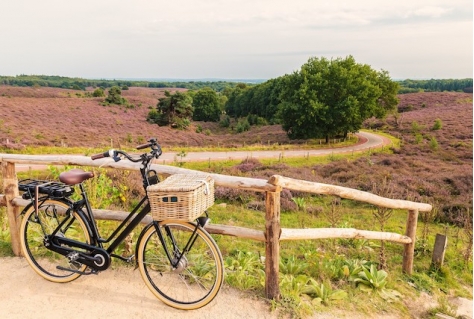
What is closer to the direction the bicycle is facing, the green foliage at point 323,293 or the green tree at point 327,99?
the green foliage

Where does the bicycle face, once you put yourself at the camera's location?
facing the viewer and to the right of the viewer

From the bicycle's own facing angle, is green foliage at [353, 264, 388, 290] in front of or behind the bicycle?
in front

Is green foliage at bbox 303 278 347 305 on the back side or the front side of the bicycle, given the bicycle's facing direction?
on the front side

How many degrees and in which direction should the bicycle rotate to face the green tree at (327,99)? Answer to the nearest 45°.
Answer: approximately 90° to its left

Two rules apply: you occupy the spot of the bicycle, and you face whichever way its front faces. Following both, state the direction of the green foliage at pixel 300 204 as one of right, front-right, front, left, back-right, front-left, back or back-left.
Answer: left

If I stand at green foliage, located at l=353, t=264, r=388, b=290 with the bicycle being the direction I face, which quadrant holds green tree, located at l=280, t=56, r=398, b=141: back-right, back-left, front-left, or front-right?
back-right

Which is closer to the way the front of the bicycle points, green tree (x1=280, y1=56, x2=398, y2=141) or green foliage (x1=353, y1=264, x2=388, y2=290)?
the green foliage
